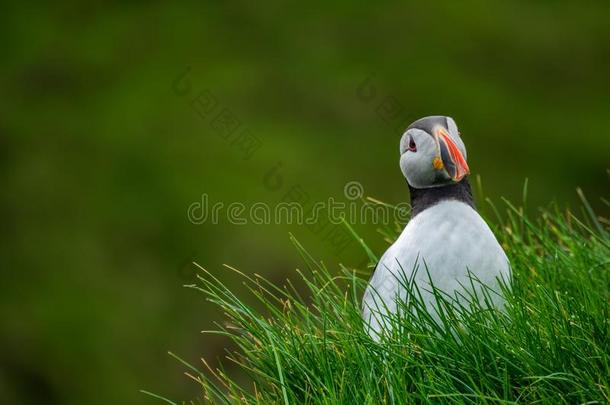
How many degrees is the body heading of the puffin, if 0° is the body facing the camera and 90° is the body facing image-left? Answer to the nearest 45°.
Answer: approximately 0°
